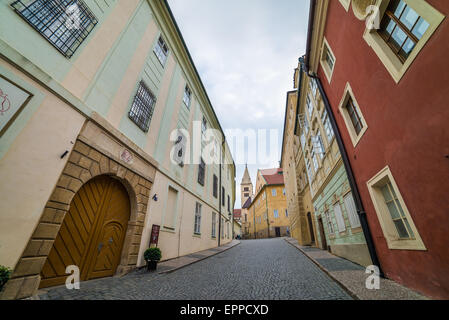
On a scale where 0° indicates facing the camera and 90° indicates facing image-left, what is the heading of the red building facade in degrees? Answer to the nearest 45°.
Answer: approximately 45°

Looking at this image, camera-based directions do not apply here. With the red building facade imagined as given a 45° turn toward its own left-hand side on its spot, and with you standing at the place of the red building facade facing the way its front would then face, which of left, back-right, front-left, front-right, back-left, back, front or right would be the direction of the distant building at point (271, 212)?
back-right

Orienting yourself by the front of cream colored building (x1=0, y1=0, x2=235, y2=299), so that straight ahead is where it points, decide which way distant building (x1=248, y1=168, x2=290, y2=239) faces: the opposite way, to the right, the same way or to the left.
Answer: to the right

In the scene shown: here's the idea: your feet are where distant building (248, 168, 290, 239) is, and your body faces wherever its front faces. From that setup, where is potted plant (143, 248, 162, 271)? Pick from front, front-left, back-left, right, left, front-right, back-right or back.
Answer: front

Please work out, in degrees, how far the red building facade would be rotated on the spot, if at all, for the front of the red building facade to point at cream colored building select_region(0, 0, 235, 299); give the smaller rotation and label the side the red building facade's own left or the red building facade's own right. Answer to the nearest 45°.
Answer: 0° — it already faces it

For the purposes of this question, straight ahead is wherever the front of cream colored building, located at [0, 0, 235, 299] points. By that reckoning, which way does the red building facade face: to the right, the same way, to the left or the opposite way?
the opposite way

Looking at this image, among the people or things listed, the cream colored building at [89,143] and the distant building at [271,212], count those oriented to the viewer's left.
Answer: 0

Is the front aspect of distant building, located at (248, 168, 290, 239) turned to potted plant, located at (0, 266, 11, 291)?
yes

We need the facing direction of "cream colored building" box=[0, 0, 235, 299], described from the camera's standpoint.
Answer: facing the viewer and to the right of the viewer

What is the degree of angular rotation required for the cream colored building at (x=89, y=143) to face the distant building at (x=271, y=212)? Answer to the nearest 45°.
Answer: approximately 90° to its left

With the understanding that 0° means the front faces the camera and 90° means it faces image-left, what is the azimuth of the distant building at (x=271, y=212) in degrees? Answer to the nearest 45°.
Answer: approximately 0°

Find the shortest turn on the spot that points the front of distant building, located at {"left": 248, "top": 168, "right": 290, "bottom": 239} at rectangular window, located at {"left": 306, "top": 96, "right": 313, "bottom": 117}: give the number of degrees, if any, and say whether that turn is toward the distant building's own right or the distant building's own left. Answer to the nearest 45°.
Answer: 0° — it already faces it

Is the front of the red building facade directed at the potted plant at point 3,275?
yes
